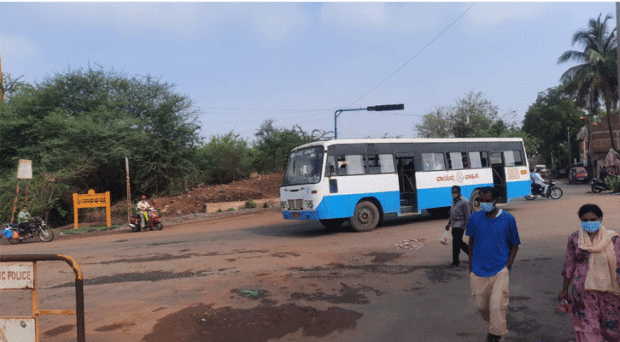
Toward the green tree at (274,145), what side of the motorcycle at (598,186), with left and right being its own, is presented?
front

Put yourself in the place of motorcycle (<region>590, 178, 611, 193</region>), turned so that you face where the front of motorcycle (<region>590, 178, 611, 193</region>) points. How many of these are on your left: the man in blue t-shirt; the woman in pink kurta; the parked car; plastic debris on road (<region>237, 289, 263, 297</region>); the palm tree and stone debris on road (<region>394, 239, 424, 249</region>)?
4

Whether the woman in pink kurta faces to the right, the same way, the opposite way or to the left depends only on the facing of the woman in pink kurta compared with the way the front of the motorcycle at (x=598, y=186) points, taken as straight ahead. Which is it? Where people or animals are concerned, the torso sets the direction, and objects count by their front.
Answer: to the left

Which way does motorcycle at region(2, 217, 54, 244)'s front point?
to the viewer's right

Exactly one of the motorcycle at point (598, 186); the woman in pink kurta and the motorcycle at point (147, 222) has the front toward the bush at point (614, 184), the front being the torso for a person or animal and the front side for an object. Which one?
the motorcycle at point (147, 222)

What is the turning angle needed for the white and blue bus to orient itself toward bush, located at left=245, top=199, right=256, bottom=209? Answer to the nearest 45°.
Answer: approximately 90° to its right

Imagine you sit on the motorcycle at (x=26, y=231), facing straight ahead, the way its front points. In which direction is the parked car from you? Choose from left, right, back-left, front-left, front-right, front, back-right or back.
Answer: front

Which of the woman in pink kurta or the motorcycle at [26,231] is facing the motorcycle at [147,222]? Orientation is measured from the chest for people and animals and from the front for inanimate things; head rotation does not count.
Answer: the motorcycle at [26,231]

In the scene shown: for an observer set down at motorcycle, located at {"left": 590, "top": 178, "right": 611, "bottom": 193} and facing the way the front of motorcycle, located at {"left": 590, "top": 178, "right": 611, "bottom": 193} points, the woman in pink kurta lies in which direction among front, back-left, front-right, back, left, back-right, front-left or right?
left

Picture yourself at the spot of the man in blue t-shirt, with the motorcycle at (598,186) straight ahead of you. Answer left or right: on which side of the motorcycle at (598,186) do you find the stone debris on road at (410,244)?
left

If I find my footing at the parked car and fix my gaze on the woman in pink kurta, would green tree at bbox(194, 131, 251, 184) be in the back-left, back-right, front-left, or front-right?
front-right

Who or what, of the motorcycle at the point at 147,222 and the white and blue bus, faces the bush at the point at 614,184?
the motorcycle

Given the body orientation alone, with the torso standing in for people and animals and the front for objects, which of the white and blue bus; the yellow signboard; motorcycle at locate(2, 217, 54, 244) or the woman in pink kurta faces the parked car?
the motorcycle

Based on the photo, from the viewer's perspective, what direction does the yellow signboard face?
toward the camera

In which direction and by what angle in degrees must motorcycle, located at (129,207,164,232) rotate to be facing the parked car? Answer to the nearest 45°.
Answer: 0° — it already faces it

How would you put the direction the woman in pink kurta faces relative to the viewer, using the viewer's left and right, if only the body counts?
facing the viewer
